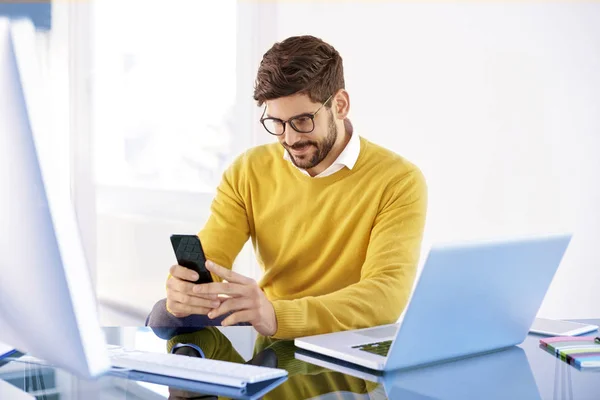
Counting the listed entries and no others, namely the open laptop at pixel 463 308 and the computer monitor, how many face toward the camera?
0

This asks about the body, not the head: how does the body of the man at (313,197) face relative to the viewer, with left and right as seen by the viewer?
facing the viewer and to the left of the viewer

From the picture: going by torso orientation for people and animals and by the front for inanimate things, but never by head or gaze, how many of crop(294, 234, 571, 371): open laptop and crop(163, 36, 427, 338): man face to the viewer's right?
0

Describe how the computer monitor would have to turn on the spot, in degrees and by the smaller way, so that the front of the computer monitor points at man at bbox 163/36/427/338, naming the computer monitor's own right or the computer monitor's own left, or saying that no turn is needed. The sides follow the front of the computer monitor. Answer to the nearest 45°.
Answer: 0° — it already faces them

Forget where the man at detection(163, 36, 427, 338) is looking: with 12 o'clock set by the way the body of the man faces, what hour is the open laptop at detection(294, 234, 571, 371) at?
The open laptop is roughly at 10 o'clock from the man.

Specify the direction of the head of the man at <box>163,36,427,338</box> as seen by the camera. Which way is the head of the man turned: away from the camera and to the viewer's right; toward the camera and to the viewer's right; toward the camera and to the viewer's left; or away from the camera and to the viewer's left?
toward the camera and to the viewer's left

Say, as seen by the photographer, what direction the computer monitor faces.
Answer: facing away from the viewer and to the right of the viewer

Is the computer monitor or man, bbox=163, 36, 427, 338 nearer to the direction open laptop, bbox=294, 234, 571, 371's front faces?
the man

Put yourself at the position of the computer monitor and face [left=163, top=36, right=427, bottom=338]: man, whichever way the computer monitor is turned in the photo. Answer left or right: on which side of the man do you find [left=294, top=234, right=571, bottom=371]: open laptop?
right

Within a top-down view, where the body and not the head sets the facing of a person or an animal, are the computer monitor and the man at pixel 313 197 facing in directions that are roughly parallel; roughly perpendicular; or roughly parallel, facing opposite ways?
roughly parallel, facing opposite ways

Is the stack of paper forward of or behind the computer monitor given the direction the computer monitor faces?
forward

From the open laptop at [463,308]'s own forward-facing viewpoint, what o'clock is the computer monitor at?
The computer monitor is roughly at 9 o'clock from the open laptop.

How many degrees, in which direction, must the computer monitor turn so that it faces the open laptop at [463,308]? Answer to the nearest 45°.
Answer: approximately 45° to its right
